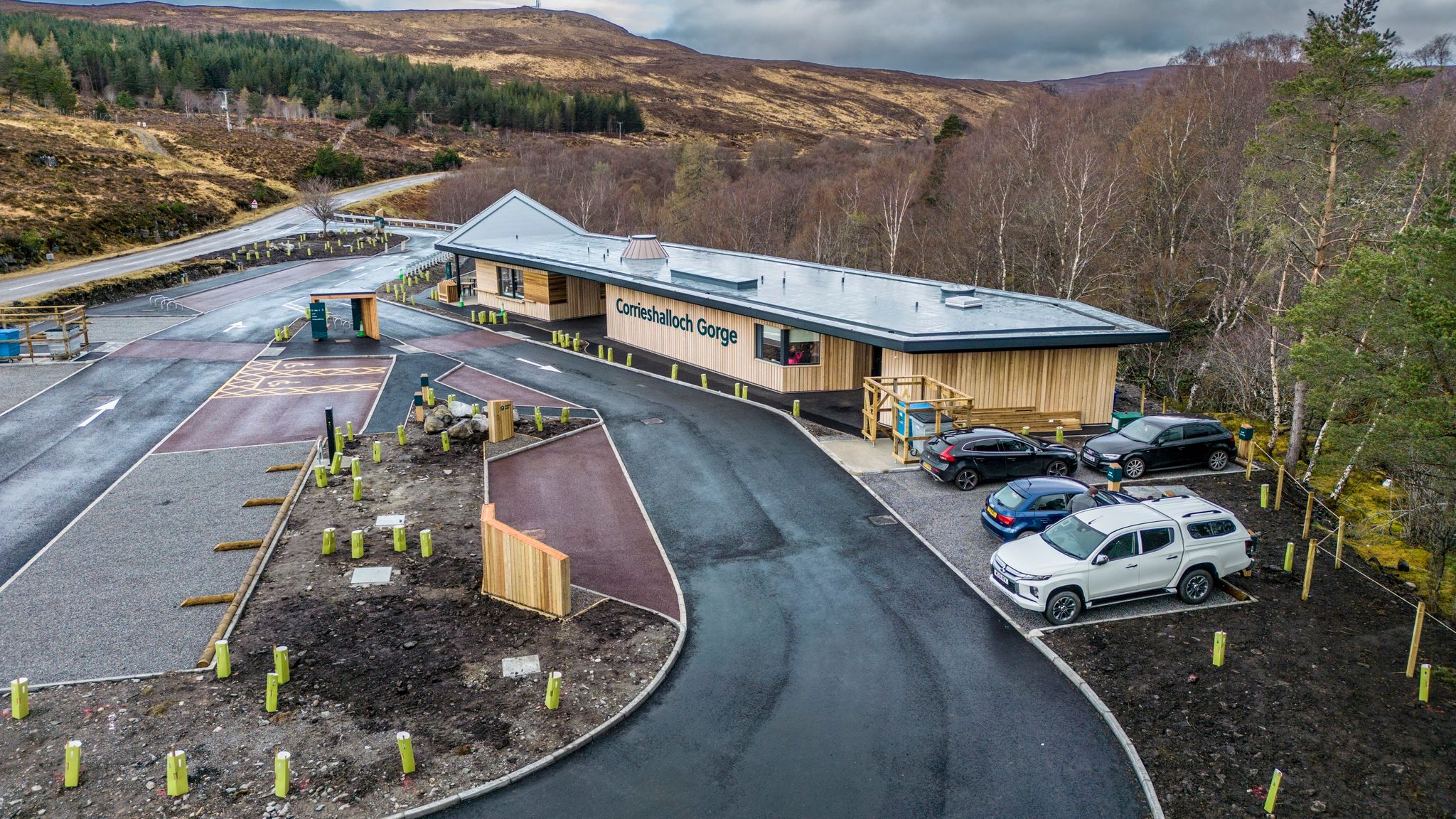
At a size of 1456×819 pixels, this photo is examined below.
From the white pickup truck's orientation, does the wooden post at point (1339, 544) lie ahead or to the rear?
to the rear

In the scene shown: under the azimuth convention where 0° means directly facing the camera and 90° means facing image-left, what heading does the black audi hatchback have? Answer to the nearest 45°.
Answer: approximately 45°

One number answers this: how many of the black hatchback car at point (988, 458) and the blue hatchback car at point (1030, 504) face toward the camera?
0

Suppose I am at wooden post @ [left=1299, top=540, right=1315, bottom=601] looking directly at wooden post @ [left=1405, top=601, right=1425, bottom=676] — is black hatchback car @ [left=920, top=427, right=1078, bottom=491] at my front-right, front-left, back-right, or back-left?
back-right

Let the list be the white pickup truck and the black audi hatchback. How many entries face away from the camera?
0

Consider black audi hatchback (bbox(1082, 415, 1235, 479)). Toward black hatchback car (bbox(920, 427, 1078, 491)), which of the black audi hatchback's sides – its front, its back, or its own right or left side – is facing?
front

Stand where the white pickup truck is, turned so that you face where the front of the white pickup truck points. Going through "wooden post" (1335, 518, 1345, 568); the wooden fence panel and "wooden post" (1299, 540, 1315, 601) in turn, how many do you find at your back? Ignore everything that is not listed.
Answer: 2

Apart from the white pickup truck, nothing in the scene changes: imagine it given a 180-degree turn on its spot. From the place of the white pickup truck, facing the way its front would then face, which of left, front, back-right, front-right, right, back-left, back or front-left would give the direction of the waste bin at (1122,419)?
front-left

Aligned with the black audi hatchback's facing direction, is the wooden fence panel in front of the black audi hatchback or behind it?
in front
